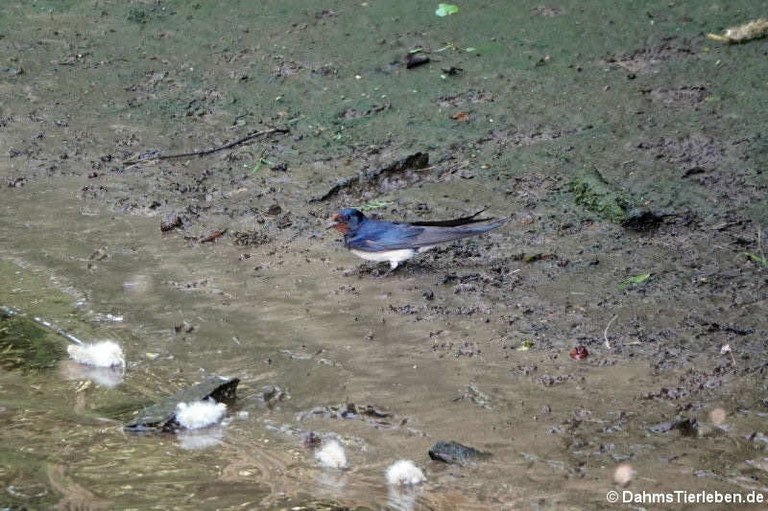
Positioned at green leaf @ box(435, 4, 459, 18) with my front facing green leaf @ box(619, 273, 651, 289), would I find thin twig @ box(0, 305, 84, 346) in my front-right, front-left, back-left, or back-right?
front-right

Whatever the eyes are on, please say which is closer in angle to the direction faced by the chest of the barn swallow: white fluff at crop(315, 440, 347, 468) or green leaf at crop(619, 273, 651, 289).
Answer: the white fluff

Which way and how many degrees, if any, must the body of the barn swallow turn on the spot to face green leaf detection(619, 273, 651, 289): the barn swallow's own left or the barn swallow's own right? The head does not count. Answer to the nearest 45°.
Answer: approximately 135° to the barn swallow's own left

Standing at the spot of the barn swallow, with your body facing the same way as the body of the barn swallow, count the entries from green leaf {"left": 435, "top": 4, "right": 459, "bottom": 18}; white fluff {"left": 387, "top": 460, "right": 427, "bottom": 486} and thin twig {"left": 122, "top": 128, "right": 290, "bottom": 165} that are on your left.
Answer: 1

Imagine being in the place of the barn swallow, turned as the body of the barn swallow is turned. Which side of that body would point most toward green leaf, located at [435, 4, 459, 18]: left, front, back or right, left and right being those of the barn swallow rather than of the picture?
right

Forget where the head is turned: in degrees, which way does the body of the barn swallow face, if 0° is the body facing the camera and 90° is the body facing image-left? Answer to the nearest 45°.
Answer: approximately 90°

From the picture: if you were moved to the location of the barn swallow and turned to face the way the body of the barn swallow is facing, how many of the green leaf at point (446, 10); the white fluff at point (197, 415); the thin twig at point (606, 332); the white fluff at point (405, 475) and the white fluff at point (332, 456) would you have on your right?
1

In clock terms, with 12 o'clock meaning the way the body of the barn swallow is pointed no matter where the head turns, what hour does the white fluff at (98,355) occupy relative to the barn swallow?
The white fluff is roughly at 11 o'clock from the barn swallow.

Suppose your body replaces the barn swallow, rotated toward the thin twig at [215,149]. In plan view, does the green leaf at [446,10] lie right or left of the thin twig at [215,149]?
right

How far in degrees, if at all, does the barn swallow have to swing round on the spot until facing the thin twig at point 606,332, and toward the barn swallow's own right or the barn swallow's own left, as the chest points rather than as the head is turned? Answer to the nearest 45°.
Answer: approximately 135° to the barn swallow's own left

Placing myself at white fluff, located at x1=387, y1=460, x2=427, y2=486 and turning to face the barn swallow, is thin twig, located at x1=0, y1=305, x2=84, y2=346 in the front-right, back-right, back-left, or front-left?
front-left

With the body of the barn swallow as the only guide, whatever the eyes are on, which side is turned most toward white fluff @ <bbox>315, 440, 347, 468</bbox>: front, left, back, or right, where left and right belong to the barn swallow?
left

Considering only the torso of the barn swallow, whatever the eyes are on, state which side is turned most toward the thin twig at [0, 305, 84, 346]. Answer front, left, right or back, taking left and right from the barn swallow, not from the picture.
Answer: front

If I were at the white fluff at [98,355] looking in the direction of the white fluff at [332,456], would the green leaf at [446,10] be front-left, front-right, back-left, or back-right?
back-left

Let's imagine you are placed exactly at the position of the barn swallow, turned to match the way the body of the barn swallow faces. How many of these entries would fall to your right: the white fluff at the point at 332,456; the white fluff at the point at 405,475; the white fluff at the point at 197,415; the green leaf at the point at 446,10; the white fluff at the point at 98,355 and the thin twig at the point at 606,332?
1

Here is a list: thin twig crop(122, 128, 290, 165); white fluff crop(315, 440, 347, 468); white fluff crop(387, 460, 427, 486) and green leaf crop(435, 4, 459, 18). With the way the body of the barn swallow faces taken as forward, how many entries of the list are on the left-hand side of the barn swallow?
2
